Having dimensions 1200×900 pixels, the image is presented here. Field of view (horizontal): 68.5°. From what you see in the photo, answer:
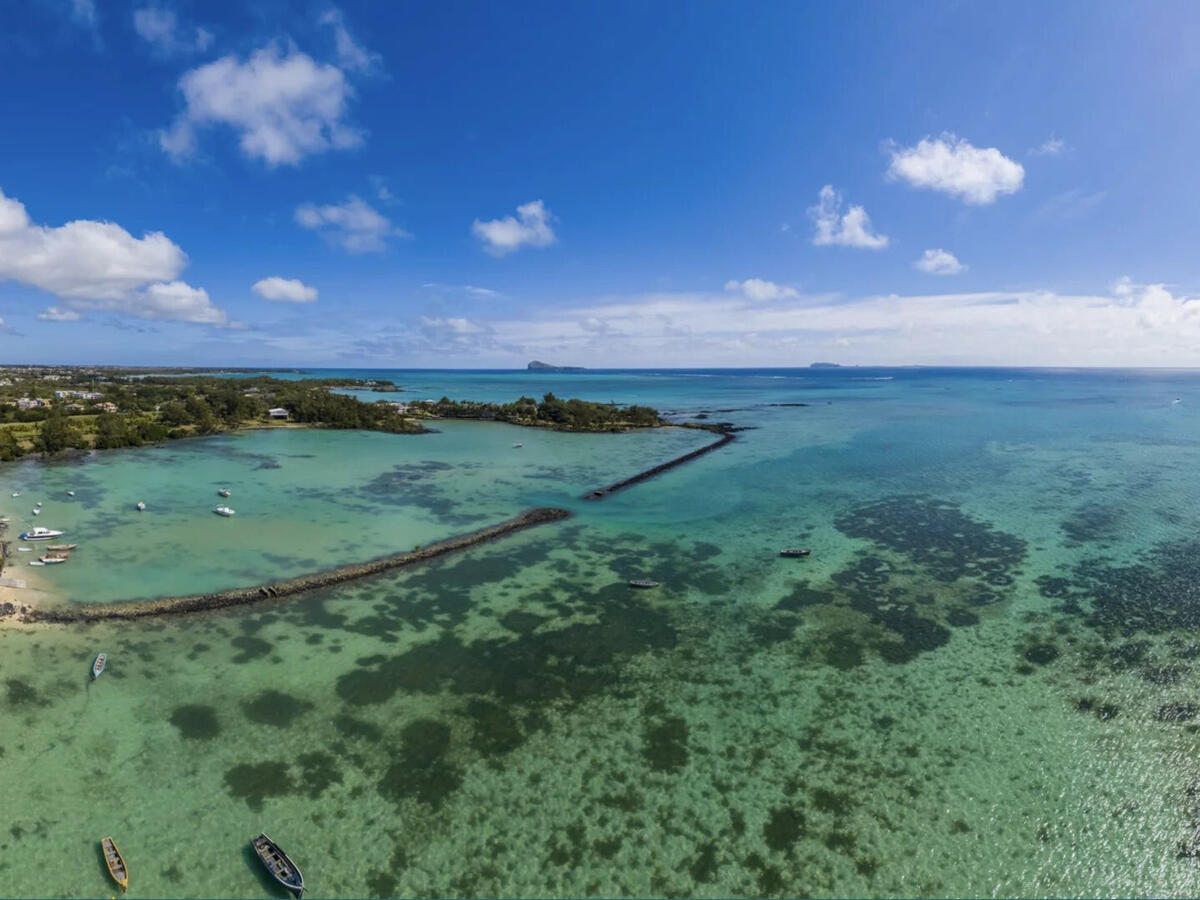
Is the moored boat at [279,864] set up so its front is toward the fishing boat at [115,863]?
no

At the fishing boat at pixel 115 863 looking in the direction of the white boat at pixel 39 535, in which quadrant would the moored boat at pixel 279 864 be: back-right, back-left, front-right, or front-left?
back-right

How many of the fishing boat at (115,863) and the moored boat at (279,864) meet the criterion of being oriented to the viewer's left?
0

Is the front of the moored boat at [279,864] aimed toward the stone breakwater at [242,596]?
no

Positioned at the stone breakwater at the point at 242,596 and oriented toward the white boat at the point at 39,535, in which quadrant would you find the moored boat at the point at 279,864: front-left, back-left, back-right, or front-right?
back-left
